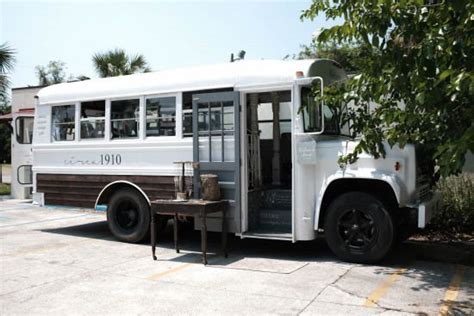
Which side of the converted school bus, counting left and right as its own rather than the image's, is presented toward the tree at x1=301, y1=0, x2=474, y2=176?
front

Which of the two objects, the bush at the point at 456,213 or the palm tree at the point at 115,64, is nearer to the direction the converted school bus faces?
the bush

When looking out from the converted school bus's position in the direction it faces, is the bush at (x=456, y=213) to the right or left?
on its left

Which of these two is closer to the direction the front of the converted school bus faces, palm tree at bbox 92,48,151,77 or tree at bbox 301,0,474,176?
the tree

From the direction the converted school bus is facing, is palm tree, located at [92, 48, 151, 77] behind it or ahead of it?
behind

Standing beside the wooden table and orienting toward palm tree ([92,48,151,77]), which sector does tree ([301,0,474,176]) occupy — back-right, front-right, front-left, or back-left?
back-right

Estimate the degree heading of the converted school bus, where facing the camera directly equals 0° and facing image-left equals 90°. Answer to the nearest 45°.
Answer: approximately 315°
